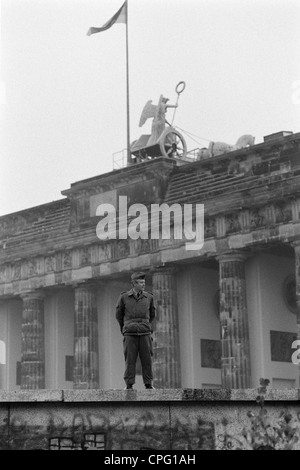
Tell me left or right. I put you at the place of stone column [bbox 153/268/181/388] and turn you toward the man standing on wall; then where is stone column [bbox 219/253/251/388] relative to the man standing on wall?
left

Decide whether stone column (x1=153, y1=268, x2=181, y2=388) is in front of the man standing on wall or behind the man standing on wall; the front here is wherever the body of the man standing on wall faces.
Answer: behind

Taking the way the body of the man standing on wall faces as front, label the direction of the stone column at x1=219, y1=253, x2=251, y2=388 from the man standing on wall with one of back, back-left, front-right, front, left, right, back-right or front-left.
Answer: back

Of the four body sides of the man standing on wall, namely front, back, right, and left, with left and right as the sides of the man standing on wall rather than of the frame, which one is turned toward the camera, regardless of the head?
front
